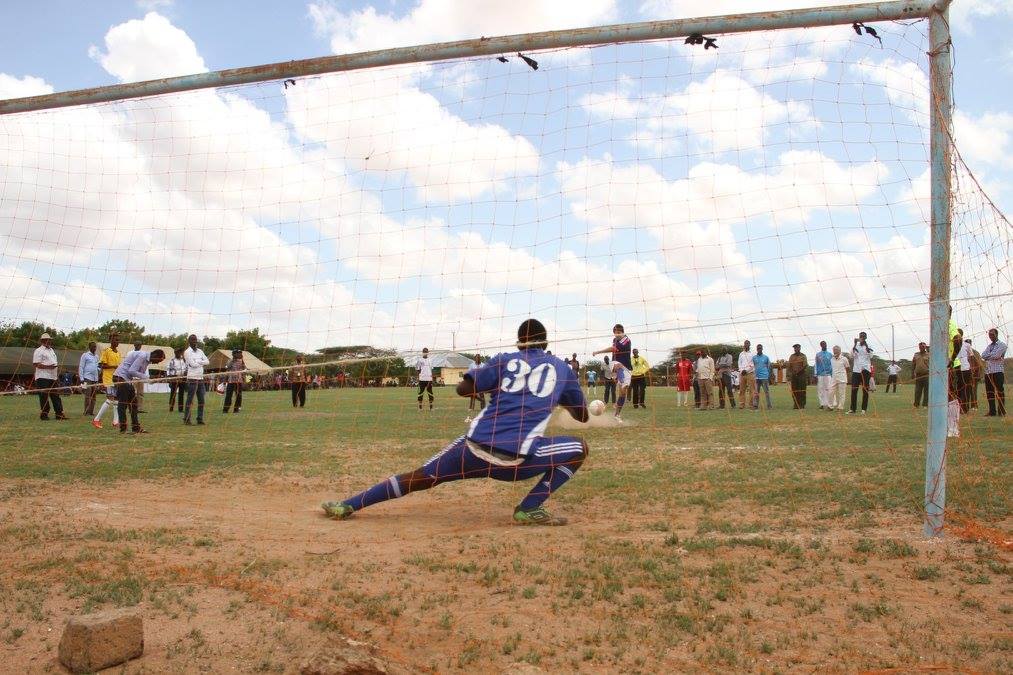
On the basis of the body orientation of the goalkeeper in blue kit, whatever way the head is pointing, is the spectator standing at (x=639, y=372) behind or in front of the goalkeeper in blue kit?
in front

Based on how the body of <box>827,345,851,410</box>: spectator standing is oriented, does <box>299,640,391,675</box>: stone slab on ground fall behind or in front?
in front

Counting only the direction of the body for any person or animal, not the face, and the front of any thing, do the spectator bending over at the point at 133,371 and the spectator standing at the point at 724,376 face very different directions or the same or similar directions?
very different directions

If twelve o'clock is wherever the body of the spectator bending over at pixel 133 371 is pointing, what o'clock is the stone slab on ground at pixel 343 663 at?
The stone slab on ground is roughly at 3 o'clock from the spectator bending over.

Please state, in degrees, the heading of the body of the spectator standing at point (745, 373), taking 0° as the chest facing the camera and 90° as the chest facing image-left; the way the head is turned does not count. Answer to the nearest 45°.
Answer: approximately 45°

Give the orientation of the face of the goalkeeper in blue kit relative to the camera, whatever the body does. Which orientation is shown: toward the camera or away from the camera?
away from the camera

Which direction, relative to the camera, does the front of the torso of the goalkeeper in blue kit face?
away from the camera

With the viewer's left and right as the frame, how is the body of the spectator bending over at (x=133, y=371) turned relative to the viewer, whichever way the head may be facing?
facing to the right of the viewer

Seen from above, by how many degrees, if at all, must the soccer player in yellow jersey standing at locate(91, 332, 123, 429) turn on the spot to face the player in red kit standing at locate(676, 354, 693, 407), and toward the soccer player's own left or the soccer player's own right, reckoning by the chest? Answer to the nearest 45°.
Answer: approximately 45° to the soccer player's own left

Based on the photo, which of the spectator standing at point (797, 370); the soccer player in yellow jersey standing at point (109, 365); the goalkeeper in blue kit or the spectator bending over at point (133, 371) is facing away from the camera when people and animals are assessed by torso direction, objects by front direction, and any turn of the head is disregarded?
the goalkeeper in blue kit

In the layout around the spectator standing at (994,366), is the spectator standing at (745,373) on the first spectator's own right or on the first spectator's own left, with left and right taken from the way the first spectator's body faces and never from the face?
on the first spectator's own right

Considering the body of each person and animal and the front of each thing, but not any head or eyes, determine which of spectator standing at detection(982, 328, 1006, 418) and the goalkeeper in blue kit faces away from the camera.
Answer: the goalkeeper in blue kit

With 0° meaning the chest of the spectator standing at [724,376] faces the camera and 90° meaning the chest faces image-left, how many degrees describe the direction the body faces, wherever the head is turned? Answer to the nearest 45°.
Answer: approximately 45°

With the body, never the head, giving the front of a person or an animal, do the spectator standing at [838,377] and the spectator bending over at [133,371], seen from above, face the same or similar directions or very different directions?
very different directions
